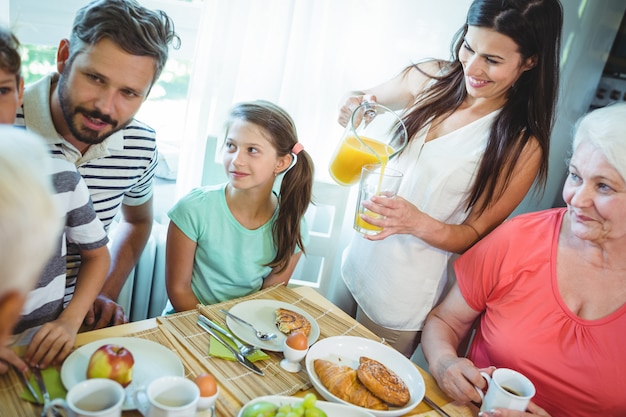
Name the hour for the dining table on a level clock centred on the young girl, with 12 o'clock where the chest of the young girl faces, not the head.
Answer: The dining table is roughly at 12 o'clock from the young girl.

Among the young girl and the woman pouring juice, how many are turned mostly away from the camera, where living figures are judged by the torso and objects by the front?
0

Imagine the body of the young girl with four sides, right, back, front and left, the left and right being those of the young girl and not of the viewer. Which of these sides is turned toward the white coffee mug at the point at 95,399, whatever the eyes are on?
front

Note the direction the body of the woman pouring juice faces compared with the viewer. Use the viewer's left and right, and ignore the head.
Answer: facing the viewer and to the left of the viewer

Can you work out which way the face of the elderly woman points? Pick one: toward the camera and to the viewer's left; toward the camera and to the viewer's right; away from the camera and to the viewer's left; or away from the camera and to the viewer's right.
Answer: toward the camera and to the viewer's left

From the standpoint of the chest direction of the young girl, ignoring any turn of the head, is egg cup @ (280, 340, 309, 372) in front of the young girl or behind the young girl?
in front

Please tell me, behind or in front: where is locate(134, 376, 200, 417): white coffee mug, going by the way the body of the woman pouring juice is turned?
in front

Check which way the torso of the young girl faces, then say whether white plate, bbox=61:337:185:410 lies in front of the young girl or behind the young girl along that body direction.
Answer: in front

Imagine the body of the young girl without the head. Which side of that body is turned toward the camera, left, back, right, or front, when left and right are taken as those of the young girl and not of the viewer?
front
